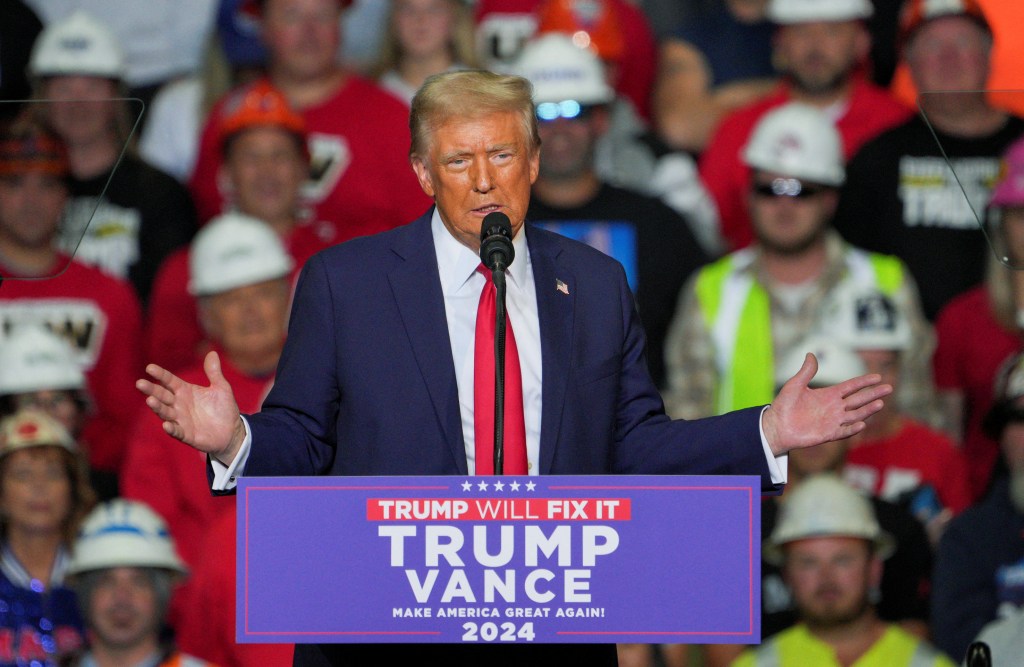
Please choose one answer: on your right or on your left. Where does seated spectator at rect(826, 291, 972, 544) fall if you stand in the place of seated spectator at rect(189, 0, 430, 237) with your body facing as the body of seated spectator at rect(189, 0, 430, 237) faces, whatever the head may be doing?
on your left

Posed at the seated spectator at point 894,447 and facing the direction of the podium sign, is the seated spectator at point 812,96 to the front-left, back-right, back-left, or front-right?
back-right

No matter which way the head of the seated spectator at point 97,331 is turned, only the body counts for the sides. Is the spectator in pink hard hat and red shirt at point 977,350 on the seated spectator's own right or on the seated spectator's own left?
on the seated spectator's own left

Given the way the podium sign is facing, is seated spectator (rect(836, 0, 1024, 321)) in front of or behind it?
behind

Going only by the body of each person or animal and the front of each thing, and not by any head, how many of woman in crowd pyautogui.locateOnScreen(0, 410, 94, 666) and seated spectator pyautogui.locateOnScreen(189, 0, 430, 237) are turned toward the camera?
2

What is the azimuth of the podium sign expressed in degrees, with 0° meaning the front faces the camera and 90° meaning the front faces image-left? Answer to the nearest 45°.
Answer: approximately 0°

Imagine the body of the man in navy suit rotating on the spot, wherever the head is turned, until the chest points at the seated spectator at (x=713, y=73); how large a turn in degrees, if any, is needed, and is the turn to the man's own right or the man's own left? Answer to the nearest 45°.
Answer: approximately 180°

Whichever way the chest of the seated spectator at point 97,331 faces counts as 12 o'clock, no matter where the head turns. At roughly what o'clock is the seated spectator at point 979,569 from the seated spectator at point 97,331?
the seated spectator at point 979,569 is roughly at 10 o'clock from the seated spectator at point 97,331.

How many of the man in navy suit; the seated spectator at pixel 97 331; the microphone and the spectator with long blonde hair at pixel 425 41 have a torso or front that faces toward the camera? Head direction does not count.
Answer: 3
